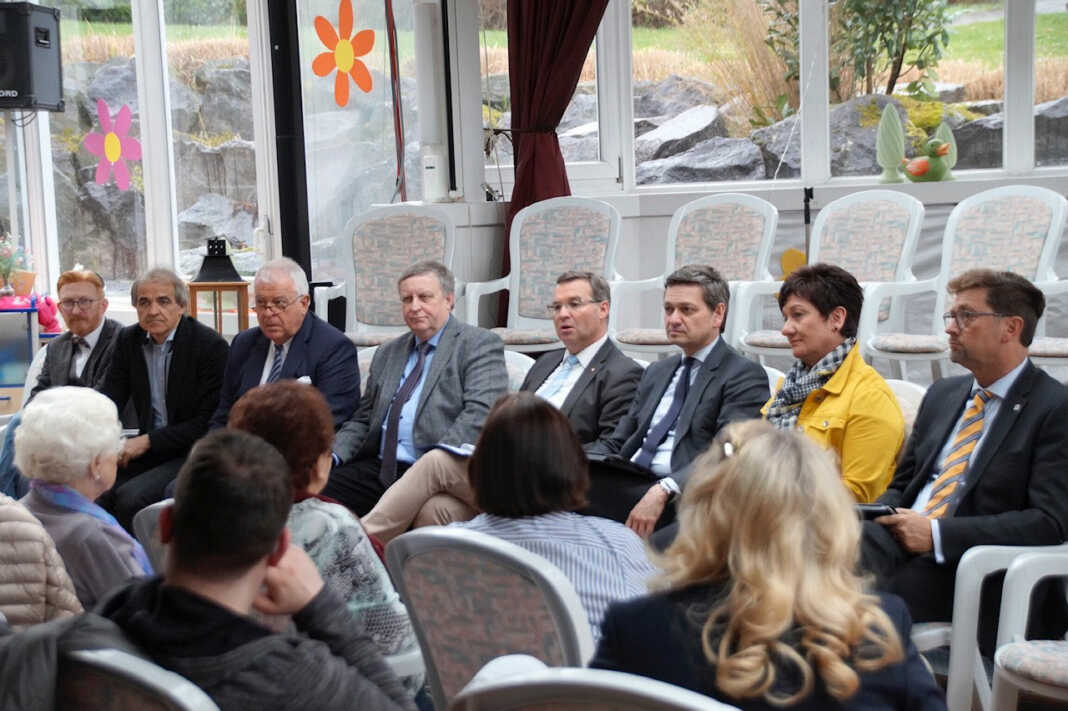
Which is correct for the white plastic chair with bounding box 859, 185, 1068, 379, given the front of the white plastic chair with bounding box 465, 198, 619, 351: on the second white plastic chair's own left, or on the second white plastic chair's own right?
on the second white plastic chair's own left

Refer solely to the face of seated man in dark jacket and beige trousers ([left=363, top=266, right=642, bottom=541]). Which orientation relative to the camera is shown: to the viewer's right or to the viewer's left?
to the viewer's left

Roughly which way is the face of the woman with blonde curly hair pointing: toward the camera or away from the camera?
away from the camera

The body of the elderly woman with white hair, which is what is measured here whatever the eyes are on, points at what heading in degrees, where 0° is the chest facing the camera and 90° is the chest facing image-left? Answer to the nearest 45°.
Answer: approximately 225°

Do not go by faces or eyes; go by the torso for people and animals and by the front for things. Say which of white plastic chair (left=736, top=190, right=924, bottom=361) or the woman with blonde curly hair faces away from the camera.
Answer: the woman with blonde curly hair

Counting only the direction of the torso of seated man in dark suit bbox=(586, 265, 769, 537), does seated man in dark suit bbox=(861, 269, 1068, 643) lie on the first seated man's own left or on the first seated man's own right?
on the first seated man's own left

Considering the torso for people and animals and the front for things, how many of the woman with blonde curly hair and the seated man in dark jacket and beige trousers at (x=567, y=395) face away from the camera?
1

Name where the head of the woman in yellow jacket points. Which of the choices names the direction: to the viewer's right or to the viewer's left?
to the viewer's left

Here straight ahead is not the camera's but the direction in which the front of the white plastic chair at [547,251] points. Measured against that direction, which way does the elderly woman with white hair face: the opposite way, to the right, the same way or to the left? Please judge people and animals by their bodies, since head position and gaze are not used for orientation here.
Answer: the opposite way

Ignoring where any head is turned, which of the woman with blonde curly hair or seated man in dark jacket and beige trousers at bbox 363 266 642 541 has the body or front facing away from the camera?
the woman with blonde curly hair

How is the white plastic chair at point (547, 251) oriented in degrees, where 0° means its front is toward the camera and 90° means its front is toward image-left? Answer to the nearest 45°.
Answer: approximately 45°

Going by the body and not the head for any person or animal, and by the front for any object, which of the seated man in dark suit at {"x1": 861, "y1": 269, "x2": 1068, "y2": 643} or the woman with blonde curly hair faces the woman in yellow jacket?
the woman with blonde curly hair

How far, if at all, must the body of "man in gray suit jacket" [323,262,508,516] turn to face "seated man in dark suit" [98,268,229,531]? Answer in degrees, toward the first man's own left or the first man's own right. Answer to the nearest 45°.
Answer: approximately 45° to the first man's own right

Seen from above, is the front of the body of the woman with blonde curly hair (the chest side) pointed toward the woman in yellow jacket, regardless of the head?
yes
